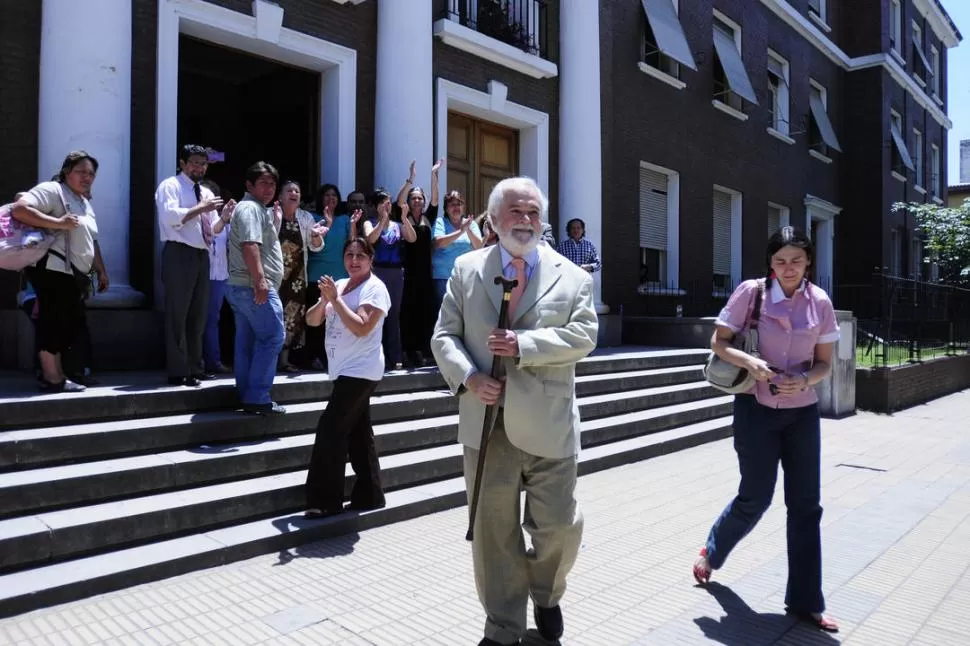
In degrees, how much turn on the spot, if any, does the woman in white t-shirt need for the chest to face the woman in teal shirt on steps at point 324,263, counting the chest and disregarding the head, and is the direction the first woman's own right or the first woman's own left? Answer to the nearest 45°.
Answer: approximately 135° to the first woman's own right

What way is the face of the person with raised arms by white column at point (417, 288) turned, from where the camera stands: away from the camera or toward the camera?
toward the camera

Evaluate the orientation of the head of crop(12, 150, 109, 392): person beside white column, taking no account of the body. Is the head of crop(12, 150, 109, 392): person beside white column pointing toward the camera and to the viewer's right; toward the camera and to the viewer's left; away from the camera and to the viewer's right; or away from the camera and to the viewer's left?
toward the camera and to the viewer's right

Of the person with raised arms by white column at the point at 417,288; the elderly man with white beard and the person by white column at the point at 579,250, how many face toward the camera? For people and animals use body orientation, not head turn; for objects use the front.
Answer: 3

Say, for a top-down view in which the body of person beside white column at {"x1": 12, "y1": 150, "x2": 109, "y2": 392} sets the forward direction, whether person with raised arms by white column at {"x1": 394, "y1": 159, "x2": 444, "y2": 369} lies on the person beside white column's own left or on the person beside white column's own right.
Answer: on the person beside white column's own left

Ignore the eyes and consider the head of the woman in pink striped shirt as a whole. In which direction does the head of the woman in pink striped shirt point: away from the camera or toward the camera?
toward the camera

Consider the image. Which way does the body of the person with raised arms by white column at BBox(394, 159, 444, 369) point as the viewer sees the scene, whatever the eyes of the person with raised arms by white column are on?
toward the camera

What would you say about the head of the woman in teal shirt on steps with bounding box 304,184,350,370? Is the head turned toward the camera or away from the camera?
toward the camera

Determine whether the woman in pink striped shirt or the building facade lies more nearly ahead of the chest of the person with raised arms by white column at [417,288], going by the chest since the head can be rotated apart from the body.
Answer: the woman in pink striped shirt

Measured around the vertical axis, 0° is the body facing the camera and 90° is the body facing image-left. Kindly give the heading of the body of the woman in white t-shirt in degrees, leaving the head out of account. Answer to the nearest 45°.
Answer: approximately 45°

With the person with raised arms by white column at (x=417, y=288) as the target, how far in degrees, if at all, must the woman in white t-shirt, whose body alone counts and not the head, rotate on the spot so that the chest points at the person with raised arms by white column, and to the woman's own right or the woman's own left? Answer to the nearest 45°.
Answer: approximately 135° to the woman's own right

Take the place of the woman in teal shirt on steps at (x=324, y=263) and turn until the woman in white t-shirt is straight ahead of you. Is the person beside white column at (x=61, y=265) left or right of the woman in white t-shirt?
right

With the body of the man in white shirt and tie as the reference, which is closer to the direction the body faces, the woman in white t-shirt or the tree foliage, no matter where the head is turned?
the woman in white t-shirt
